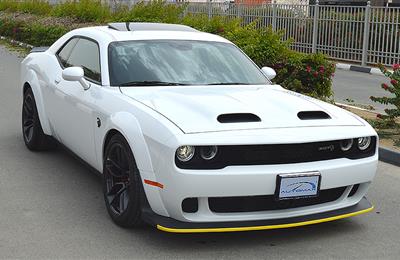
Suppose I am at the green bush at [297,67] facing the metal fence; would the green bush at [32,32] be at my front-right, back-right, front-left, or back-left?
front-left

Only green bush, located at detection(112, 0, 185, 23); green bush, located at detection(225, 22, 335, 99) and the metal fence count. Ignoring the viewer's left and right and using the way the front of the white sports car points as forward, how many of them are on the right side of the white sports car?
0

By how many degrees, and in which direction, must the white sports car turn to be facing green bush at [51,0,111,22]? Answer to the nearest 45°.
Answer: approximately 135° to its left

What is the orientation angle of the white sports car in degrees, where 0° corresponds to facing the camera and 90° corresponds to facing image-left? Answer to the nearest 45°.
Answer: approximately 315°

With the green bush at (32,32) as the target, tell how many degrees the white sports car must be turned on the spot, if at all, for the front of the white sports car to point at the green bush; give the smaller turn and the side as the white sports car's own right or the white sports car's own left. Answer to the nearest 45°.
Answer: approximately 135° to the white sports car's own left

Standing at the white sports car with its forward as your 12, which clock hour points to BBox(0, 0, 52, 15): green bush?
The green bush is roughly at 7 o'clock from the white sports car.

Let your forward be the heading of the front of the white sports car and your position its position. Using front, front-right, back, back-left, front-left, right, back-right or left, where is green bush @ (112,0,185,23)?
back-left

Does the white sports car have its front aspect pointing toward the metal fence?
no

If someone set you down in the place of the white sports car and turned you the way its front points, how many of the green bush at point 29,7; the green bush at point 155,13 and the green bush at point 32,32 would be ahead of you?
0

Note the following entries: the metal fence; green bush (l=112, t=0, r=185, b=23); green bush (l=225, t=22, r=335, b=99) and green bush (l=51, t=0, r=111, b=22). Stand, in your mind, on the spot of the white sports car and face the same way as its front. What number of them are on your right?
0

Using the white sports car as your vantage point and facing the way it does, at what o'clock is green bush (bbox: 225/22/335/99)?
The green bush is roughly at 8 o'clock from the white sports car.
